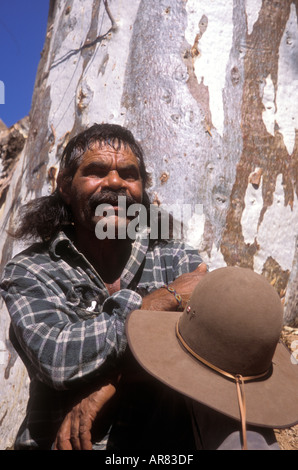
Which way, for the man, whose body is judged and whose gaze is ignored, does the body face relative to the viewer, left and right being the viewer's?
facing the viewer and to the right of the viewer

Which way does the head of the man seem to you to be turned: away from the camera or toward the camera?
toward the camera
